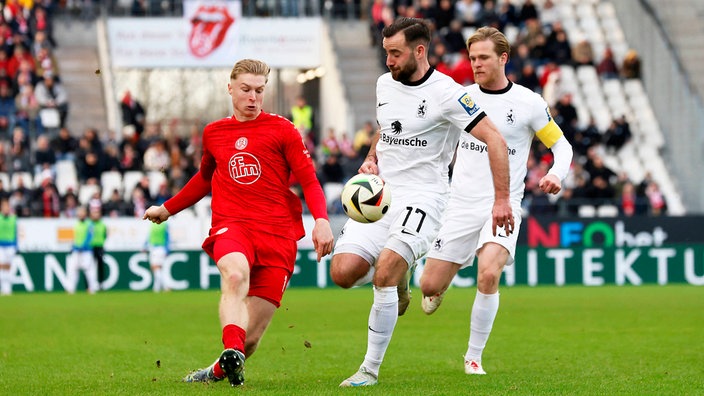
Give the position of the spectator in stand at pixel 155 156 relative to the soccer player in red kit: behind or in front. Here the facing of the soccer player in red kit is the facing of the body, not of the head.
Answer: behind

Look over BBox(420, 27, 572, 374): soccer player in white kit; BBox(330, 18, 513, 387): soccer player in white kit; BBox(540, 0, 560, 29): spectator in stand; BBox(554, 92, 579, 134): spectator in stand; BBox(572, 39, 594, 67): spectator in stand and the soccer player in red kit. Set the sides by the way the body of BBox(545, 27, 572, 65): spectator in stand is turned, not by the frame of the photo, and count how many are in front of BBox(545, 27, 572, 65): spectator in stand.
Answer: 4

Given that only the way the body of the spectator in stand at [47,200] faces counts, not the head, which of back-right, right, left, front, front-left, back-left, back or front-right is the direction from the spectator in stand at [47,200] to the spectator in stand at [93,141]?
back-left

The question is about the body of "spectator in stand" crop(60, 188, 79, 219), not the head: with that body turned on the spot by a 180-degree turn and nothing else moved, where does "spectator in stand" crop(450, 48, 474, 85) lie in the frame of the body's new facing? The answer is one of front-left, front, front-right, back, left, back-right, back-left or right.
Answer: right

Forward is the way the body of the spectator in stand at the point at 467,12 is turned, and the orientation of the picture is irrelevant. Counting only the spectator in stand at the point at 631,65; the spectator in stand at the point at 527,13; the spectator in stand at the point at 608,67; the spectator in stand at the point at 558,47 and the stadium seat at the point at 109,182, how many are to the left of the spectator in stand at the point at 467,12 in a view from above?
4

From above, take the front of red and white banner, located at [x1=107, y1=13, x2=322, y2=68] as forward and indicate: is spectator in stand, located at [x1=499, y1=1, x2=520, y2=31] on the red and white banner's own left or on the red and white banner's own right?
on the red and white banner's own left

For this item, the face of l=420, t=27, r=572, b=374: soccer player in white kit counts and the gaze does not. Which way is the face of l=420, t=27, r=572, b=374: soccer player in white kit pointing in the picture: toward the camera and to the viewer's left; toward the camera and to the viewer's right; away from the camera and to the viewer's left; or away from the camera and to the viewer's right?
toward the camera and to the viewer's left

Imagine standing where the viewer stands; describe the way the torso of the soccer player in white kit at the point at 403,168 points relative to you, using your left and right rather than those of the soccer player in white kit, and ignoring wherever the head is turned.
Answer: facing the viewer and to the left of the viewer
